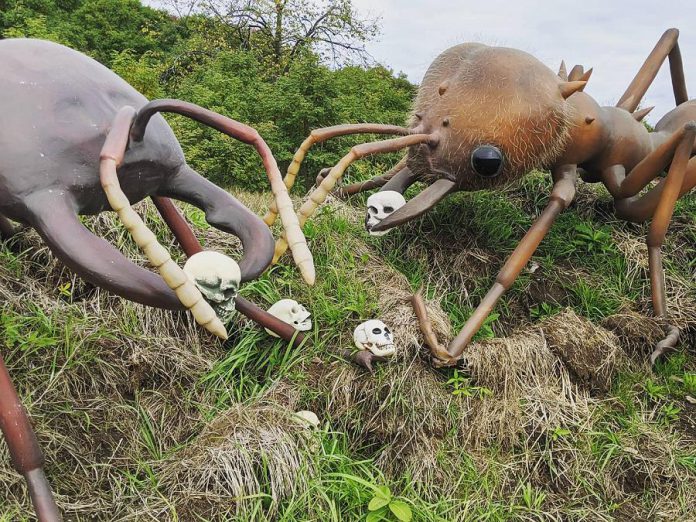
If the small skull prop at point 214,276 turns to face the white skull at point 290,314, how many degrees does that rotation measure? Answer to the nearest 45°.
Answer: approximately 135° to its left

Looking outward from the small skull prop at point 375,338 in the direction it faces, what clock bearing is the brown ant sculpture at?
The brown ant sculpture is roughly at 8 o'clock from the small skull prop.

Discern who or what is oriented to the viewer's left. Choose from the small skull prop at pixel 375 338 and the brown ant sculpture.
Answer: the brown ant sculpture

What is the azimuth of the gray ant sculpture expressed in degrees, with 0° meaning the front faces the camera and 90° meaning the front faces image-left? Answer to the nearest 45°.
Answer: approximately 315°

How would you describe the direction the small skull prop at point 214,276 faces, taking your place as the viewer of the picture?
facing the viewer and to the right of the viewer

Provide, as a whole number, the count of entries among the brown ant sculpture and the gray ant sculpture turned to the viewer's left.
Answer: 1

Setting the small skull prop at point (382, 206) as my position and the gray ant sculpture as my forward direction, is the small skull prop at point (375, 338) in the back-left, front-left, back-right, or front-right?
front-left

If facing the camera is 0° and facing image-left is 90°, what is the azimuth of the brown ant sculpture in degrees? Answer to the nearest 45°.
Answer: approximately 90°

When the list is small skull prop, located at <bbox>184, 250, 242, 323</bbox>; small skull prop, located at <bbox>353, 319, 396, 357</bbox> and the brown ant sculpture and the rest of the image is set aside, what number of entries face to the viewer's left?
1

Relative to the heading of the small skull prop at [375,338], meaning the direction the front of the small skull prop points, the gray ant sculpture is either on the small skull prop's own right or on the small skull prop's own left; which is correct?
on the small skull prop's own right

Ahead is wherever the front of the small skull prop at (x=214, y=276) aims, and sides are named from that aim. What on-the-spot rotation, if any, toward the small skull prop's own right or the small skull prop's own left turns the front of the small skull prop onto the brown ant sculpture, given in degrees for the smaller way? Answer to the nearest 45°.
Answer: approximately 90° to the small skull prop's own left

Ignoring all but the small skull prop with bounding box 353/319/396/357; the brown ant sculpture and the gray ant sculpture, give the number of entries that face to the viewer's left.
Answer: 1
